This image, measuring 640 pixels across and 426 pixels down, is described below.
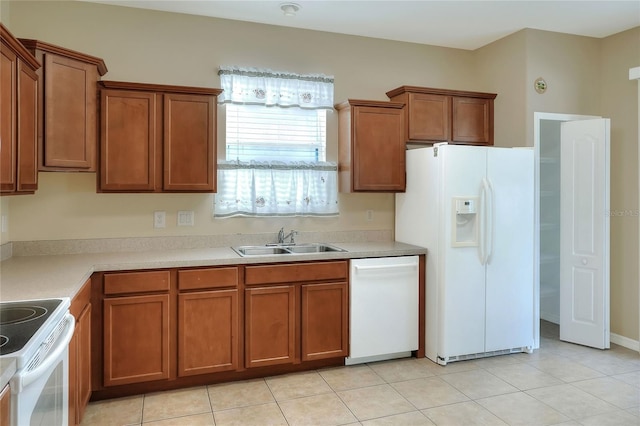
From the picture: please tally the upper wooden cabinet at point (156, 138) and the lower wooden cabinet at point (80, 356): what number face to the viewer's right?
1

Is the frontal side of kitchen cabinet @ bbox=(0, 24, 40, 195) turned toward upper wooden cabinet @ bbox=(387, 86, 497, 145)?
yes

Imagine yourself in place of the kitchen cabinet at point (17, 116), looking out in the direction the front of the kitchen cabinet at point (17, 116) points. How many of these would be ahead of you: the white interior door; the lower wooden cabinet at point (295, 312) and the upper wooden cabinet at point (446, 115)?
3

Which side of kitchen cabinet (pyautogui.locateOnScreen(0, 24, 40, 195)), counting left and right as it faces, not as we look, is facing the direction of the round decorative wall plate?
front

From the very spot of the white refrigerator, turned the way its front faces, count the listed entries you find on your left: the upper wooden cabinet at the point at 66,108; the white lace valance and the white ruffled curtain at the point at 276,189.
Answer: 0

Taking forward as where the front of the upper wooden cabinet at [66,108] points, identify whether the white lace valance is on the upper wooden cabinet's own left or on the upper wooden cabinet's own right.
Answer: on the upper wooden cabinet's own left

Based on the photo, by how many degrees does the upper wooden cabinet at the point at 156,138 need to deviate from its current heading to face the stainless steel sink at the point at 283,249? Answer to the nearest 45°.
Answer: approximately 90° to its left

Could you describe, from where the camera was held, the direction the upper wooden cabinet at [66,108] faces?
facing the viewer and to the right of the viewer

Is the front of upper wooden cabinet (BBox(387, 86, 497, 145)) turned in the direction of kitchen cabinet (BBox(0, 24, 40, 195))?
no

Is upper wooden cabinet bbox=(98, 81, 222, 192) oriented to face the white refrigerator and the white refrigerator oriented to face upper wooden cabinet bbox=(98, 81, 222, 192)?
no

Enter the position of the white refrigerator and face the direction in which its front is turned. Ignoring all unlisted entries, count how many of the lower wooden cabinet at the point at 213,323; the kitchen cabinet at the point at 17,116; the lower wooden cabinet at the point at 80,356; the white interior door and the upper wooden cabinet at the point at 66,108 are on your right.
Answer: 4

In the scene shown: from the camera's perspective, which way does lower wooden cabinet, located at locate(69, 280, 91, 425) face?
to the viewer's right

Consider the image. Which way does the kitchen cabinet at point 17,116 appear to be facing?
to the viewer's right

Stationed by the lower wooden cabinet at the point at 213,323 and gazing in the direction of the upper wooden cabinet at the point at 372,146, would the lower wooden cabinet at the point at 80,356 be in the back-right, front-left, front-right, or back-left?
back-right

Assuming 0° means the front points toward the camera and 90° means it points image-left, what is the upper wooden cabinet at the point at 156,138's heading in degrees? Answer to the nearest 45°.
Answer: approximately 0°

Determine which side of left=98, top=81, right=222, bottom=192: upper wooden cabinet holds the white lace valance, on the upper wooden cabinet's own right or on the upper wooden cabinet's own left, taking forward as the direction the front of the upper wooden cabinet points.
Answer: on the upper wooden cabinet's own left

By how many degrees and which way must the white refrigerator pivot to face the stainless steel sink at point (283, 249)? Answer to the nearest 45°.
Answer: approximately 135° to its right

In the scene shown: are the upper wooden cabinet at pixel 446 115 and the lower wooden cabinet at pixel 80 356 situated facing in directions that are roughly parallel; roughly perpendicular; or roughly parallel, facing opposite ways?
roughly perpendicular

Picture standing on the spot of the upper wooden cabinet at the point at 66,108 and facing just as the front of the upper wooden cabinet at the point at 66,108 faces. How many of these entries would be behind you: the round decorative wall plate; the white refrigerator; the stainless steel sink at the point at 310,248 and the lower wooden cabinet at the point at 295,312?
0

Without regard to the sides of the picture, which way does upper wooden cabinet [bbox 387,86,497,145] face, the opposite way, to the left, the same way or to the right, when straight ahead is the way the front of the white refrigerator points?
the same way
